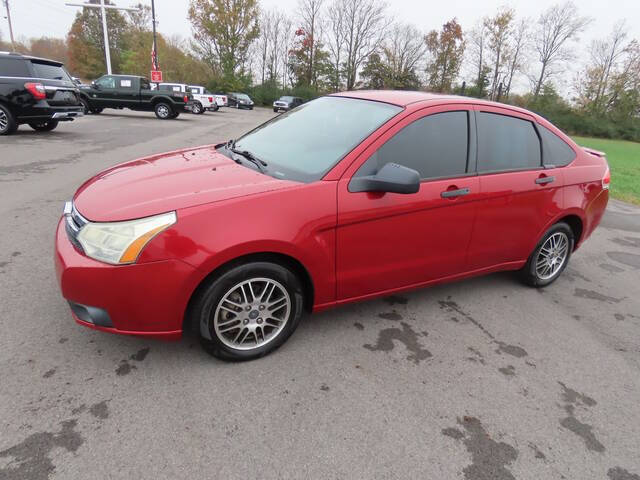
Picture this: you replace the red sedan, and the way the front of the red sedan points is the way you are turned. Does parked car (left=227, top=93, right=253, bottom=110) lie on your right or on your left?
on your right

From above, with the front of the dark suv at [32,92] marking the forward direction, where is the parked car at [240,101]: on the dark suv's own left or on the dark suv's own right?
on the dark suv's own right

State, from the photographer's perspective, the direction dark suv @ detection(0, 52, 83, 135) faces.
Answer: facing away from the viewer and to the left of the viewer

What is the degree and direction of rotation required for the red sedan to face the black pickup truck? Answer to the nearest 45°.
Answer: approximately 90° to its right

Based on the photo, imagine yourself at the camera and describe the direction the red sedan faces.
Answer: facing the viewer and to the left of the viewer

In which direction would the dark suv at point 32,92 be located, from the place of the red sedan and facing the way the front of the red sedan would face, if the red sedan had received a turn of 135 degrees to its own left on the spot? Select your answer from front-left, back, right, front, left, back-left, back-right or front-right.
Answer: back-left
